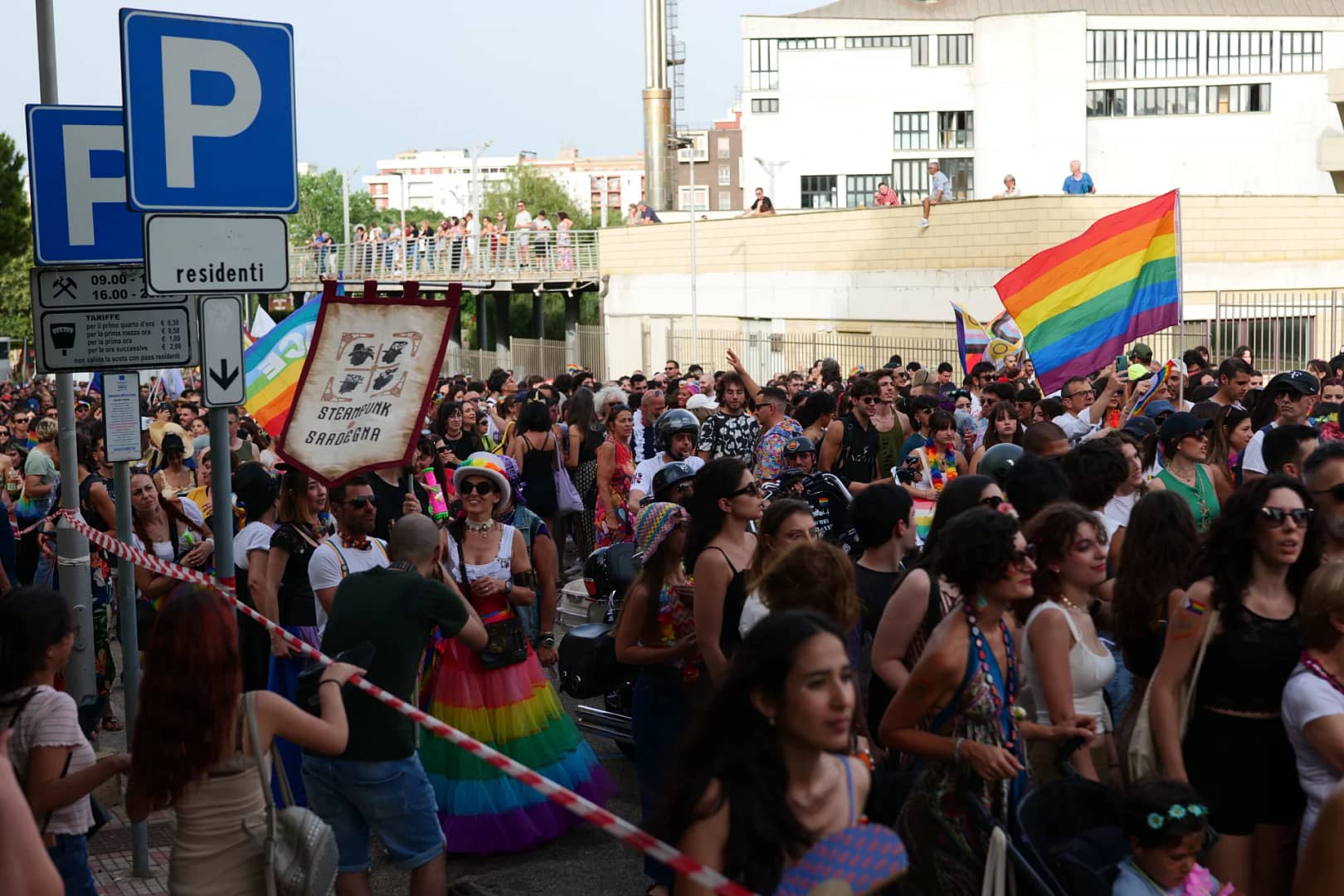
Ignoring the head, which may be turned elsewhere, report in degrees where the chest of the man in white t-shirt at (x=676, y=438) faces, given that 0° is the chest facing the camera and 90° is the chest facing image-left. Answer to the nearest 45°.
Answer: approximately 315°

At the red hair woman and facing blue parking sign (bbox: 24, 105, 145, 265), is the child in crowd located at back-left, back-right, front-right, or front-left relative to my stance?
back-right

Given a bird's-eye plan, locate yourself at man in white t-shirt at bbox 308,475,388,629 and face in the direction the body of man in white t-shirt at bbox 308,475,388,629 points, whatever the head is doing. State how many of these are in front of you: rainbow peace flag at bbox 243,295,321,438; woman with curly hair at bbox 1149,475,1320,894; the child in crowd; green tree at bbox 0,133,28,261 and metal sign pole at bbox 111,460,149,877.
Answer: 2

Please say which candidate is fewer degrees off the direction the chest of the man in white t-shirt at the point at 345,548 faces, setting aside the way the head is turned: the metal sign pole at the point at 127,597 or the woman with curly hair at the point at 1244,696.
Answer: the woman with curly hair

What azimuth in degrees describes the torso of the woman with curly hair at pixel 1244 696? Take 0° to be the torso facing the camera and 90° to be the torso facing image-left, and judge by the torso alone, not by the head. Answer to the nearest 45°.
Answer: approximately 315°

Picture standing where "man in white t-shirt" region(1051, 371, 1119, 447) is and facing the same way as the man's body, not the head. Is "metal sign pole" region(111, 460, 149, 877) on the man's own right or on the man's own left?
on the man's own right

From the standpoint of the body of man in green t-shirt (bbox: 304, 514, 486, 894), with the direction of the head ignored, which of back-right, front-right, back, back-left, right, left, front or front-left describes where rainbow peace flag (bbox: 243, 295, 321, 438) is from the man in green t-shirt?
front-left

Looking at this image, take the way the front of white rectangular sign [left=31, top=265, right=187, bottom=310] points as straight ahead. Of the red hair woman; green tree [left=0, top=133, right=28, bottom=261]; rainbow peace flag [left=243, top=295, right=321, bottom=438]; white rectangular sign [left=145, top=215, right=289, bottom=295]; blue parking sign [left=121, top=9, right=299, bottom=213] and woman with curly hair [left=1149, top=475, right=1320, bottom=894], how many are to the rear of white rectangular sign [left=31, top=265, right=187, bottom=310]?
2
